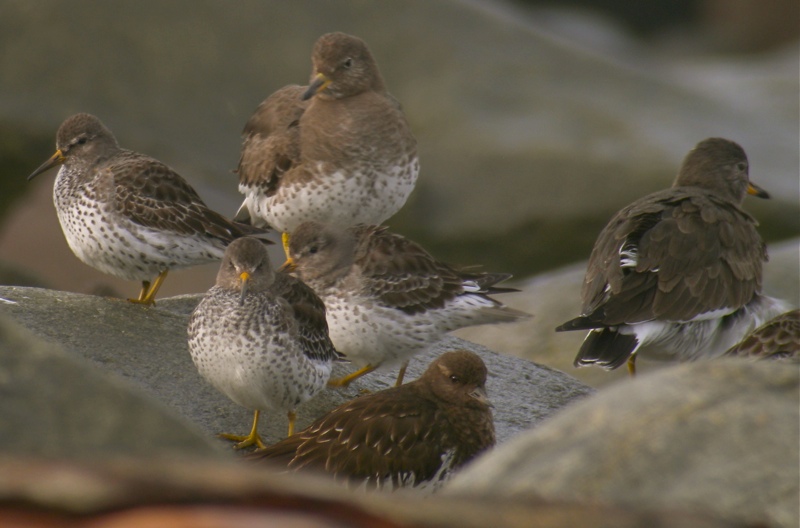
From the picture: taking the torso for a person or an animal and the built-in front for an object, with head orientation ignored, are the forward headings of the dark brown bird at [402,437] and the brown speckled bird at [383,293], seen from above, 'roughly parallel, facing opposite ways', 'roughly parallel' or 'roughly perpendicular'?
roughly parallel, facing opposite ways

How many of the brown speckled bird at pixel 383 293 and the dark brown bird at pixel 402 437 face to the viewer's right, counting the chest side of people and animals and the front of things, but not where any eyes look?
1

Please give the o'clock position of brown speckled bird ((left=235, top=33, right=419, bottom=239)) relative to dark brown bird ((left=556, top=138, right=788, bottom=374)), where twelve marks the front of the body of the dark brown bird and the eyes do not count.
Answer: The brown speckled bird is roughly at 8 o'clock from the dark brown bird.

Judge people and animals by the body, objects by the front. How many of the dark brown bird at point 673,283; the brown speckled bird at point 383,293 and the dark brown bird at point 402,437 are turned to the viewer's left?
1

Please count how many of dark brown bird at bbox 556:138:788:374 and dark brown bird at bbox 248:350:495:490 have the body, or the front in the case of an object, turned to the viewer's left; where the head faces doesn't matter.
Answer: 0

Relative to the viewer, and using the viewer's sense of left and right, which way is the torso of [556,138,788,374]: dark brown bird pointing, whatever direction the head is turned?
facing away from the viewer and to the right of the viewer

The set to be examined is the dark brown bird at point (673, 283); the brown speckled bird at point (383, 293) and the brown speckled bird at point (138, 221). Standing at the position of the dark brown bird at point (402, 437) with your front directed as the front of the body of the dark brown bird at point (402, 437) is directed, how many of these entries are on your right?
0

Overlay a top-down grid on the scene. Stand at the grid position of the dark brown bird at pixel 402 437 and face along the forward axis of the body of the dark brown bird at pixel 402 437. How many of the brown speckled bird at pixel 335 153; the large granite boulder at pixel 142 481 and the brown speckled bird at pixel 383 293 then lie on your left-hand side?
2

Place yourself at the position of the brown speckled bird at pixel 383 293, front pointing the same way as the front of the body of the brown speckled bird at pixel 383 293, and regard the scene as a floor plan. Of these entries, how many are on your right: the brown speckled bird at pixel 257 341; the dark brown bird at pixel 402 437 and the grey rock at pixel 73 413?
0

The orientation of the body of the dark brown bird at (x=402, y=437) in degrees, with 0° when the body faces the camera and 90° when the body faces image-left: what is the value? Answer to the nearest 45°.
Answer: approximately 270°

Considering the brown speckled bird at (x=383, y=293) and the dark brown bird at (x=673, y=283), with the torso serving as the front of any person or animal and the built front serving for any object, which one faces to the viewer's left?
the brown speckled bird

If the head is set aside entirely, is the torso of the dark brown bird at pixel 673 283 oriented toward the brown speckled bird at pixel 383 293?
no

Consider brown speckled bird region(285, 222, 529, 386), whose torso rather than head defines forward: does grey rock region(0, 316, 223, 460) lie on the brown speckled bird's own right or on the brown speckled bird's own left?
on the brown speckled bird's own left

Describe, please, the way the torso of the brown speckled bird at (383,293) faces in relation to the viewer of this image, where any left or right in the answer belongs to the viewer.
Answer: facing to the left of the viewer

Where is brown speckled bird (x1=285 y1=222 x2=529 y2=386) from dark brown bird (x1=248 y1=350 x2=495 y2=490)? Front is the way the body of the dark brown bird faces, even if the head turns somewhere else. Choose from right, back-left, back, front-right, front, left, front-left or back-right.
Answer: left

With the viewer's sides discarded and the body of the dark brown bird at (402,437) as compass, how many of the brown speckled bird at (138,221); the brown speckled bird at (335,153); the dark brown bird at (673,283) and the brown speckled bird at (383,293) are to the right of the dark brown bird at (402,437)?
0

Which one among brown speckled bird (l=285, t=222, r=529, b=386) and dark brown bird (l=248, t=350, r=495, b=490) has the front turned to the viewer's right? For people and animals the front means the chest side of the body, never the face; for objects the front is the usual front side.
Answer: the dark brown bird

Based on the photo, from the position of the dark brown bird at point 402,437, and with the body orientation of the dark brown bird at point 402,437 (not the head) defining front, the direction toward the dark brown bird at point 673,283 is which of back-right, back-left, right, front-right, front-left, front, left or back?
front-left
